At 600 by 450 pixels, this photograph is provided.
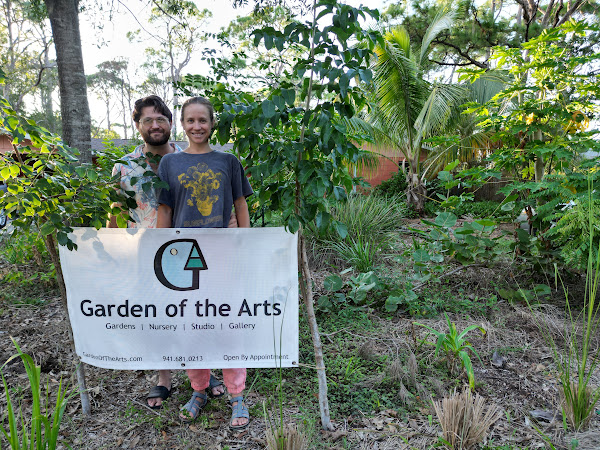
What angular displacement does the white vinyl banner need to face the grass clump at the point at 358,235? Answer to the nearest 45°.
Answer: approximately 135° to its left

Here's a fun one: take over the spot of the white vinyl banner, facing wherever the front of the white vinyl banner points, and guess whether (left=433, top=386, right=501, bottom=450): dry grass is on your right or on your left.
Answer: on your left

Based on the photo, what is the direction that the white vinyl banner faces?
toward the camera

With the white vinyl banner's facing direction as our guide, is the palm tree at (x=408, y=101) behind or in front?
behind

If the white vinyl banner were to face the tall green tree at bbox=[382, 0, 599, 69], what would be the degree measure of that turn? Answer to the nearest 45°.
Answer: approximately 135° to its left
